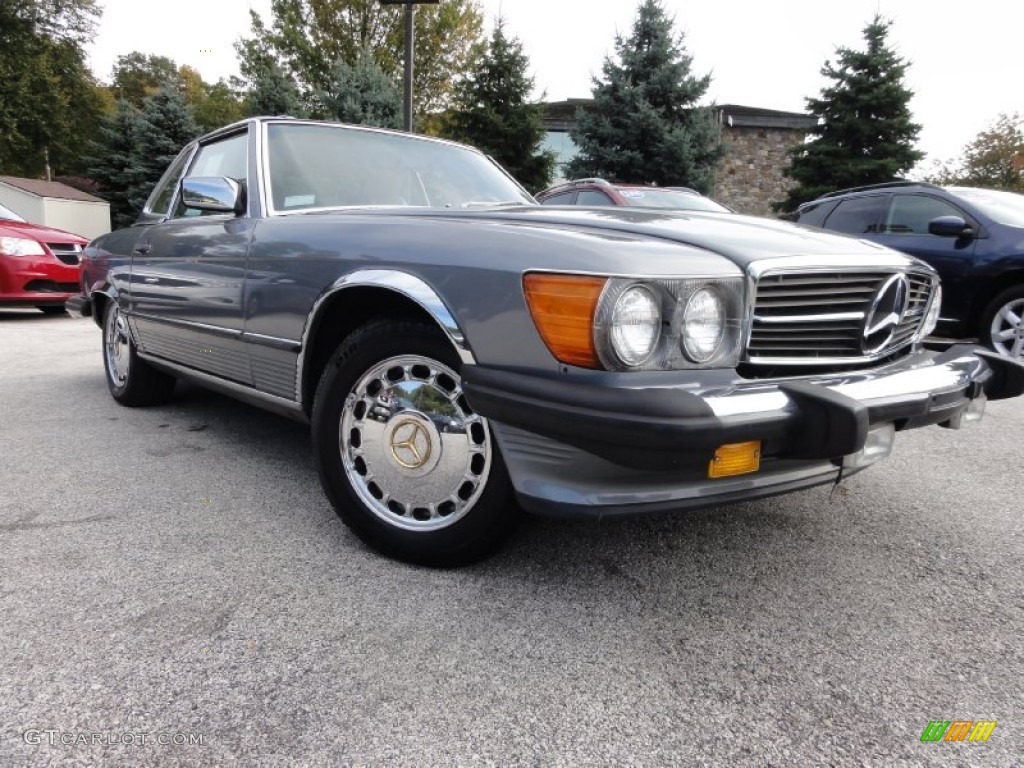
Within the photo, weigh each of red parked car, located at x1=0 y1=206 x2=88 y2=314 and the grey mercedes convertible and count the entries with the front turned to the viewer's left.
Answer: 0

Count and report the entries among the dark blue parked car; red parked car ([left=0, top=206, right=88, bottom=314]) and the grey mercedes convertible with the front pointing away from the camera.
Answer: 0

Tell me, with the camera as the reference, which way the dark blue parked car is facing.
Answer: facing the viewer and to the right of the viewer

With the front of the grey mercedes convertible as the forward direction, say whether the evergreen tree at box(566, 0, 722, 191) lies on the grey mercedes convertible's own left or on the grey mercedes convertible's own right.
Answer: on the grey mercedes convertible's own left

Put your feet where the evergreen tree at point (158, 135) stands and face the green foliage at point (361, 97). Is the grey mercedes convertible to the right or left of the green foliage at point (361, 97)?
right

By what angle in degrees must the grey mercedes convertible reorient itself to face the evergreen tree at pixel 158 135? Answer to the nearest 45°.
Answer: approximately 180°

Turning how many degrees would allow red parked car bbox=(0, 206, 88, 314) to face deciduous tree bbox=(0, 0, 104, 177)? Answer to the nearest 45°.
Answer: approximately 135° to its left

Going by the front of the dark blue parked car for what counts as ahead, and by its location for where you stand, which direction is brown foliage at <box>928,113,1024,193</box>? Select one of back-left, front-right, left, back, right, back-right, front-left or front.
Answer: back-left

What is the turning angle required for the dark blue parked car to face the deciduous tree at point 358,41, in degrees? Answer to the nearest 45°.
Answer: approximately 180°

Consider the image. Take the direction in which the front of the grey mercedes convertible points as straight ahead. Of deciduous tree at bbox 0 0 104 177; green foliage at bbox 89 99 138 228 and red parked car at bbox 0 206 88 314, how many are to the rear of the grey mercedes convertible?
3
